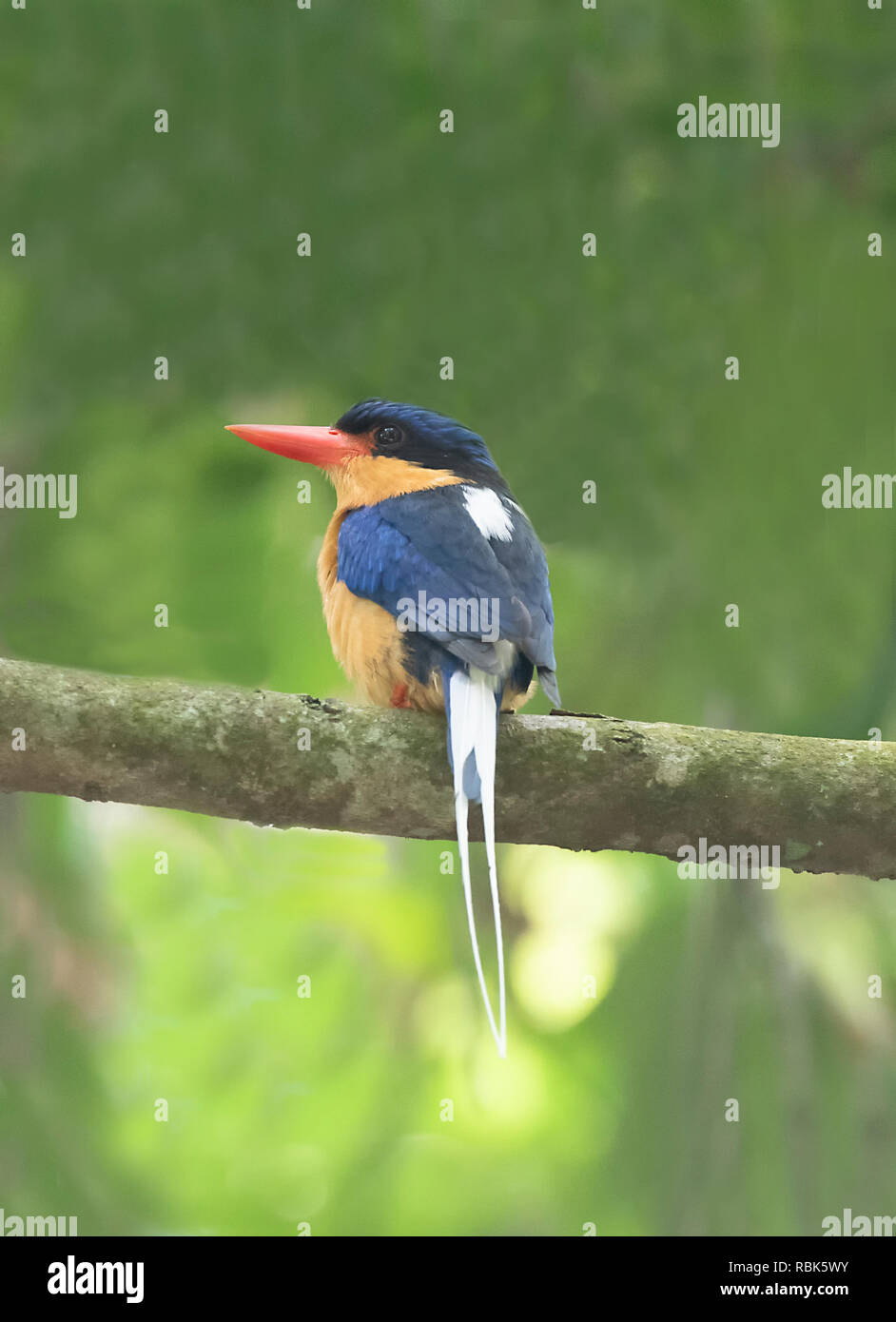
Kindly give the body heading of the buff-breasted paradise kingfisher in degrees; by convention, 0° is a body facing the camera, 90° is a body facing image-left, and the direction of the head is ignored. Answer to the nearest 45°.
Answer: approximately 135°
